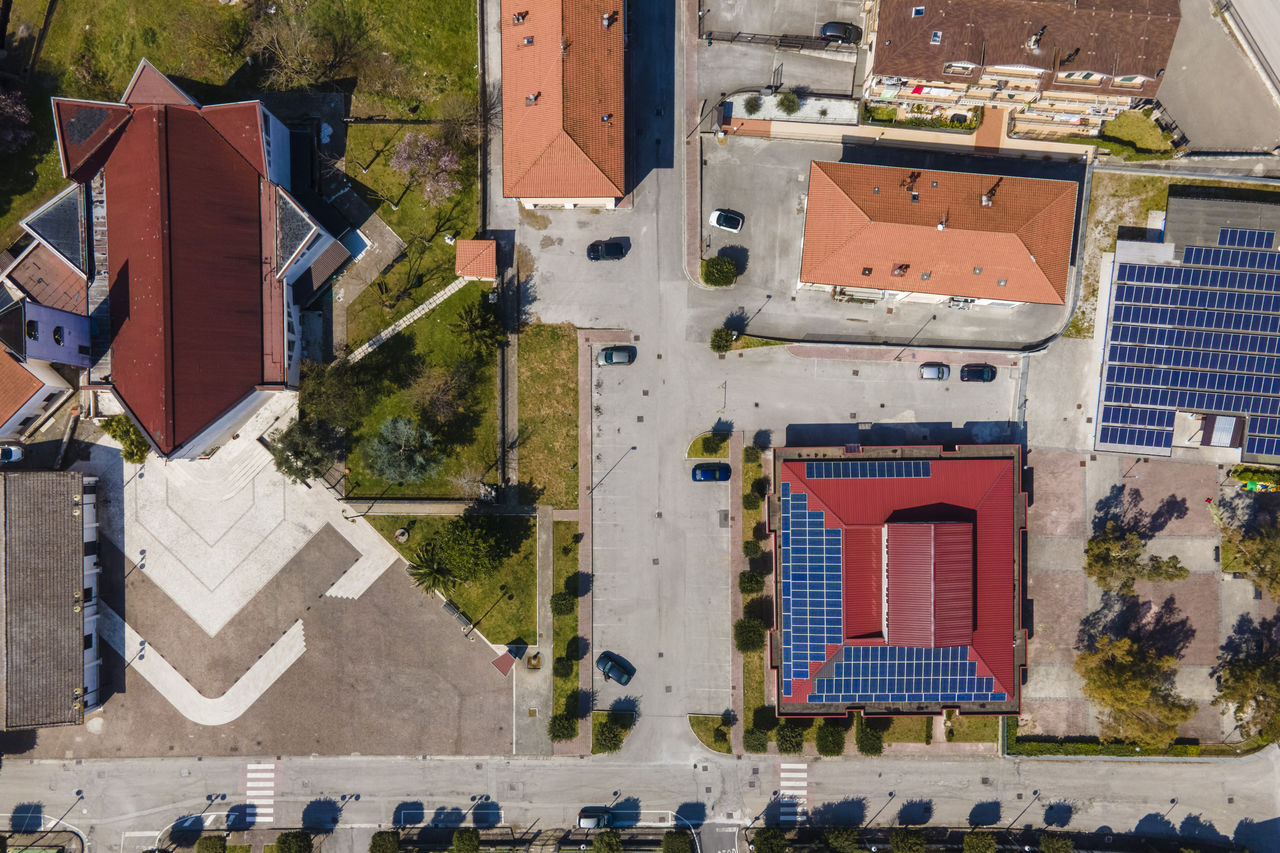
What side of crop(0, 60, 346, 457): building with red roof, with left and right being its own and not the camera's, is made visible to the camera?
front

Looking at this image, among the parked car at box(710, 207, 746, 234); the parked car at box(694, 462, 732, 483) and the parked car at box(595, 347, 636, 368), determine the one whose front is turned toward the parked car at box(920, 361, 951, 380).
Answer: the parked car at box(694, 462, 732, 483)

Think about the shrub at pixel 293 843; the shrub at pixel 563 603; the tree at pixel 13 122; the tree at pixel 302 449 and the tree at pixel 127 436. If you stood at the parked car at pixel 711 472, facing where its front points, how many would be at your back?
5

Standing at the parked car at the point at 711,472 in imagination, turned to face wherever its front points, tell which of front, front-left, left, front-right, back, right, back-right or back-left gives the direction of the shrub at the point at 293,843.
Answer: back

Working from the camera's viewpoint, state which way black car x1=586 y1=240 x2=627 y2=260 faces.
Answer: facing to the left of the viewer

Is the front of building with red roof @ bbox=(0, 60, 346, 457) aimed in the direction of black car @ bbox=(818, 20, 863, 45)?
no

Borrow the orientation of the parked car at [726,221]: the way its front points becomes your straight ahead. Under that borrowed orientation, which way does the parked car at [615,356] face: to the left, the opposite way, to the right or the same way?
the same way

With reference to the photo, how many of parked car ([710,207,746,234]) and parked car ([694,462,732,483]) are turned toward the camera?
0

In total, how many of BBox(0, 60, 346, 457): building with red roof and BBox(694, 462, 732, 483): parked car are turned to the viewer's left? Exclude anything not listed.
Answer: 0

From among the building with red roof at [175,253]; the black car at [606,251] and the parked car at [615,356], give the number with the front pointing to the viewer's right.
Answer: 0

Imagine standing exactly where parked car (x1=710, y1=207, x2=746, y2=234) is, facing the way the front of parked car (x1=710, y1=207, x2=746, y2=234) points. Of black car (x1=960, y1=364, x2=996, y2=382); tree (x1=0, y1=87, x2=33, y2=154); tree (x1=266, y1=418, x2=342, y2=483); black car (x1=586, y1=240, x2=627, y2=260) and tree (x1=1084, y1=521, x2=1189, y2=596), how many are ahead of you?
3

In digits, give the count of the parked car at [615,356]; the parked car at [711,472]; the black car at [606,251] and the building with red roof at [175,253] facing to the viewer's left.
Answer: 2

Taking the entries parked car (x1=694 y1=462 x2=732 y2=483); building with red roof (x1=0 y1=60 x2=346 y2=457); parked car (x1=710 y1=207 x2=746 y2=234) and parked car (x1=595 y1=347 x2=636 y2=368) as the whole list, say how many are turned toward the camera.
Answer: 1

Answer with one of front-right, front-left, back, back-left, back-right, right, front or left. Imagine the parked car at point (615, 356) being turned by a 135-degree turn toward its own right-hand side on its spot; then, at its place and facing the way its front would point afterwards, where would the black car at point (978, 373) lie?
front-right

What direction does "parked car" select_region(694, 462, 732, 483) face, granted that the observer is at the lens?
facing to the right of the viewer
